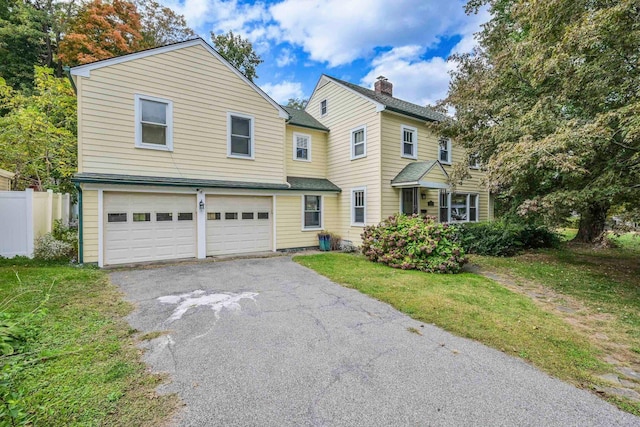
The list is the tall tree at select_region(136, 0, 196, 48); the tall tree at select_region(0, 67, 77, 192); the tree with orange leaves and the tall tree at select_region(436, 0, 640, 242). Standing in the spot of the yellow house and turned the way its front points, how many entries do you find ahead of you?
1

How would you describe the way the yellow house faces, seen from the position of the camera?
facing the viewer and to the right of the viewer

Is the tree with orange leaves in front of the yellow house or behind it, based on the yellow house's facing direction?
behind

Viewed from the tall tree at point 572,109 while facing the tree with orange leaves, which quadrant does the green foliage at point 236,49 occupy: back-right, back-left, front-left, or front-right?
front-right

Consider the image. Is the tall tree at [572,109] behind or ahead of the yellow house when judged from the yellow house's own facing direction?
ahead

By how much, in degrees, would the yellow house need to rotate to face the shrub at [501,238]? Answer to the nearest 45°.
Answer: approximately 45° to its left

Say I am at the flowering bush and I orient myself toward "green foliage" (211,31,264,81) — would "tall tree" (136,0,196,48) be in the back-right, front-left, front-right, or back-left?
front-left

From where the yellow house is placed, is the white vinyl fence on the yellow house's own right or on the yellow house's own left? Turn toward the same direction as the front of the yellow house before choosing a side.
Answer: on the yellow house's own right

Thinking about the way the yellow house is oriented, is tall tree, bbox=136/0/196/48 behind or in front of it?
behind

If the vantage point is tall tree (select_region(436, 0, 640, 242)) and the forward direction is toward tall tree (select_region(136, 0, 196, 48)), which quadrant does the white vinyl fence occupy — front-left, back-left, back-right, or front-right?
front-left

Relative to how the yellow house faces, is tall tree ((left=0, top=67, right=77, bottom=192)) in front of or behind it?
behind

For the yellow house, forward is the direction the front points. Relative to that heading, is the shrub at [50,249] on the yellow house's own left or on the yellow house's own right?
on the yellow house's own right
